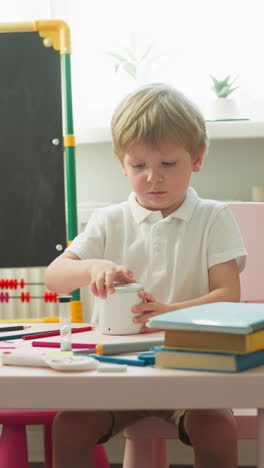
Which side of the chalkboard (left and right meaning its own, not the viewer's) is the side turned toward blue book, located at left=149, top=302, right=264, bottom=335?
front

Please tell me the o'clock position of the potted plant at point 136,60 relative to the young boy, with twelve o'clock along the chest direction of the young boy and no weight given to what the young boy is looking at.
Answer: The potted plant is roughly at 6 o'clock from the young boy.

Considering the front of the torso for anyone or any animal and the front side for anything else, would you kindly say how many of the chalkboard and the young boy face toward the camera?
2

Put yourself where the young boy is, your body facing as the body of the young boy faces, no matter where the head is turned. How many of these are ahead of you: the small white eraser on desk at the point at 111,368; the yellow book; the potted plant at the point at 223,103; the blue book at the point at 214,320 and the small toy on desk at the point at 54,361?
4

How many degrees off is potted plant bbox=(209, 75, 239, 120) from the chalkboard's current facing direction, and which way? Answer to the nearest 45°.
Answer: approximately 135° to its left

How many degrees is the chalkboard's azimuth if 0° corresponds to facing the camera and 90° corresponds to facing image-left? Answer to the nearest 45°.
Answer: approximately 0°

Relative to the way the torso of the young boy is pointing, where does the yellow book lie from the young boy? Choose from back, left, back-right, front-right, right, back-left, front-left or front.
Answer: front

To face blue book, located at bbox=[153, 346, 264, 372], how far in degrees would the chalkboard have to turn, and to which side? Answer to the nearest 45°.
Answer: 0° — it already faces it

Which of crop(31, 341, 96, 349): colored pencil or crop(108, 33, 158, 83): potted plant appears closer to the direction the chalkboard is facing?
the colored pencil

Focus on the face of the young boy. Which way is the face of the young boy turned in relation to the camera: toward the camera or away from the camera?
toward the camera

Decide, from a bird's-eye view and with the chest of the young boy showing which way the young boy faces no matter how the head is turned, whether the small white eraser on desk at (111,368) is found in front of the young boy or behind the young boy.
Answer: in front

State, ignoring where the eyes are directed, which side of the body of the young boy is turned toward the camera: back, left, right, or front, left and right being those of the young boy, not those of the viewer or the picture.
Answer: front

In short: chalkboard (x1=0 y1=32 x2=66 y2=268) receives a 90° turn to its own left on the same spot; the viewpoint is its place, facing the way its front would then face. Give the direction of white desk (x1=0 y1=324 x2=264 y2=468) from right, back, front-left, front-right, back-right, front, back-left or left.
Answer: right

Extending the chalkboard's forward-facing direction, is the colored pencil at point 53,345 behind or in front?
in front

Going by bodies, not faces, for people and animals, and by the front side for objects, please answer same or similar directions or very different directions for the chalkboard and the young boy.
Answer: same or similar directions
